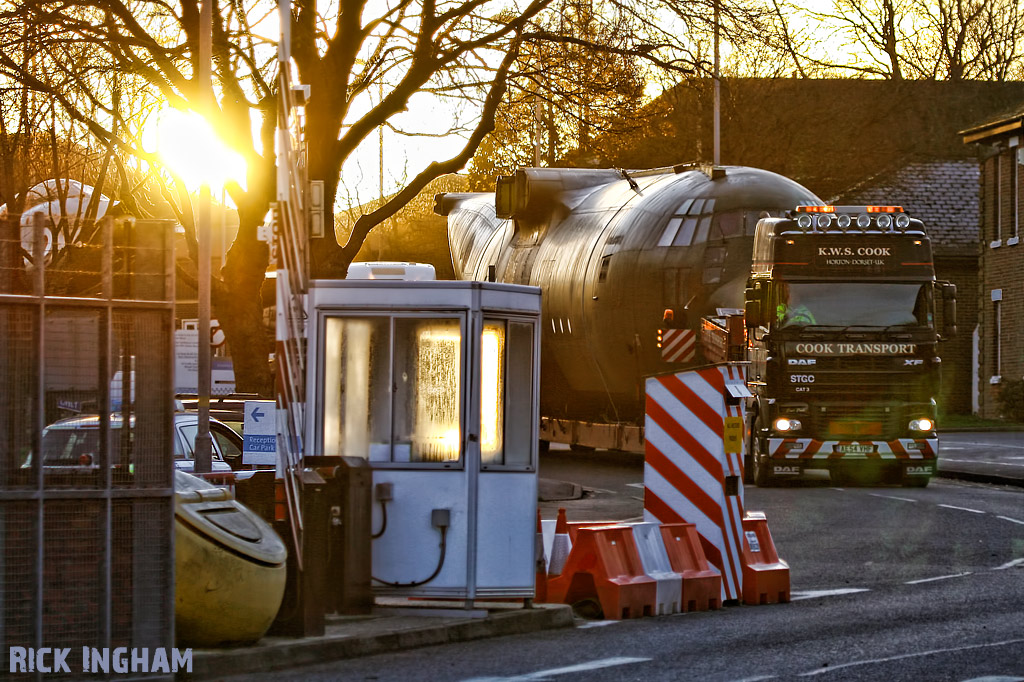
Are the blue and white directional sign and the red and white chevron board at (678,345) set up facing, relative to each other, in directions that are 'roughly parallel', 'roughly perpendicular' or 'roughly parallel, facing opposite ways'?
roughly parallel

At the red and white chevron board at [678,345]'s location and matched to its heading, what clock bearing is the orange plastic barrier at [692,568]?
The orange plastic barrier is roughly at 12 o'clock from the red and white chevron board.

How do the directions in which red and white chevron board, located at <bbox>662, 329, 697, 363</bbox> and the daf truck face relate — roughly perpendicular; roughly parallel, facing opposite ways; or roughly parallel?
roughly parallel

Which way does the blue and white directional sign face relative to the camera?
toward the camera

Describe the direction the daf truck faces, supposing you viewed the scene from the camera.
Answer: facing the viewer

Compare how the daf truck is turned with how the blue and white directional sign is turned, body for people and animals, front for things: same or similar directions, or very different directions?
same or similar directions

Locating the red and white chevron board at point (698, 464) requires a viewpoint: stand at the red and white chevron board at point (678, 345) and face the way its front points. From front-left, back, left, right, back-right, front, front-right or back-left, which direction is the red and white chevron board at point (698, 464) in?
front

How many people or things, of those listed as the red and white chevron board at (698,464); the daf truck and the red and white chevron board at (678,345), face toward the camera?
3

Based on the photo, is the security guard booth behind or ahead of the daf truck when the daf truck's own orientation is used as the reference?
ahead

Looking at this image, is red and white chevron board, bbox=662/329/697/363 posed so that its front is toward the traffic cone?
yes

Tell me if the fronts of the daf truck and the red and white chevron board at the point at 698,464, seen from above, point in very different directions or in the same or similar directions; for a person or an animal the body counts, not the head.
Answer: same or similar directions

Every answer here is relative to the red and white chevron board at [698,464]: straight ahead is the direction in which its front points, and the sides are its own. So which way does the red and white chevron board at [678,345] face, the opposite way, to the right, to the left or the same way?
the same way

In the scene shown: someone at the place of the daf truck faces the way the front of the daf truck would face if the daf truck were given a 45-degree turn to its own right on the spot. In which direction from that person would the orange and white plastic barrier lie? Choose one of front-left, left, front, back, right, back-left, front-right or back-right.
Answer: front-left

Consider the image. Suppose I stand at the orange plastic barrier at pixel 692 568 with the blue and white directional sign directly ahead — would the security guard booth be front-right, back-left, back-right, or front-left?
front-left
